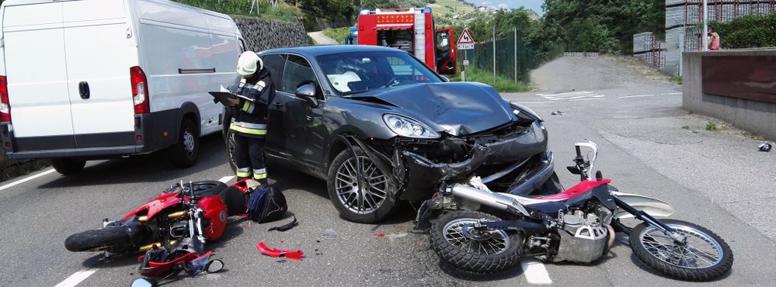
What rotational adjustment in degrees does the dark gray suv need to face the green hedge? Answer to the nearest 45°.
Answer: approximately 90° to its left

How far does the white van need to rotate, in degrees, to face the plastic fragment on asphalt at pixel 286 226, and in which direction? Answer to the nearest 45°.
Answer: approximately 90° to its right

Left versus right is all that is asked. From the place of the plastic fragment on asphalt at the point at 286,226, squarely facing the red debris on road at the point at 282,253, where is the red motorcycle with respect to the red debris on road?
right

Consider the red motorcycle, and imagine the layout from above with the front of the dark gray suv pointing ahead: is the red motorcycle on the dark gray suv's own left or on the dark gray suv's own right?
on the dark gray suv's own right

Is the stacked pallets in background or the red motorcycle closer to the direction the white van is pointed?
the stacked pallets in background

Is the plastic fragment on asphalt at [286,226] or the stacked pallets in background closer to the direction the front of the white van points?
the stacked pallets in background

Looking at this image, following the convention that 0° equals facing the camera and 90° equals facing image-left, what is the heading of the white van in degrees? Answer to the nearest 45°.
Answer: approximately 225°

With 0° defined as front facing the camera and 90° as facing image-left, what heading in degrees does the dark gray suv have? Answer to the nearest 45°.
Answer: approximately 315°

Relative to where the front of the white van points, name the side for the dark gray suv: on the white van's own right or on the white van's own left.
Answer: on the white van's own right

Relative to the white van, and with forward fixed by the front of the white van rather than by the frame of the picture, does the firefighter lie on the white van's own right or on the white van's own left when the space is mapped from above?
on the white van's own right
